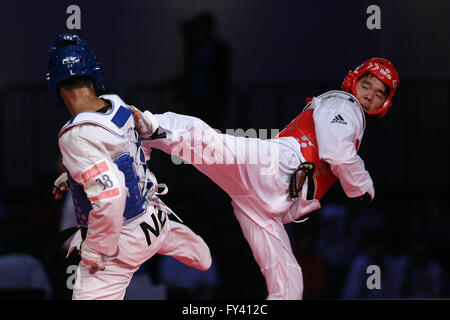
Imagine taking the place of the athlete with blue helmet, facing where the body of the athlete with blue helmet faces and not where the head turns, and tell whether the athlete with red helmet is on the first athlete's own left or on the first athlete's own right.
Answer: on the first athlete's own right
